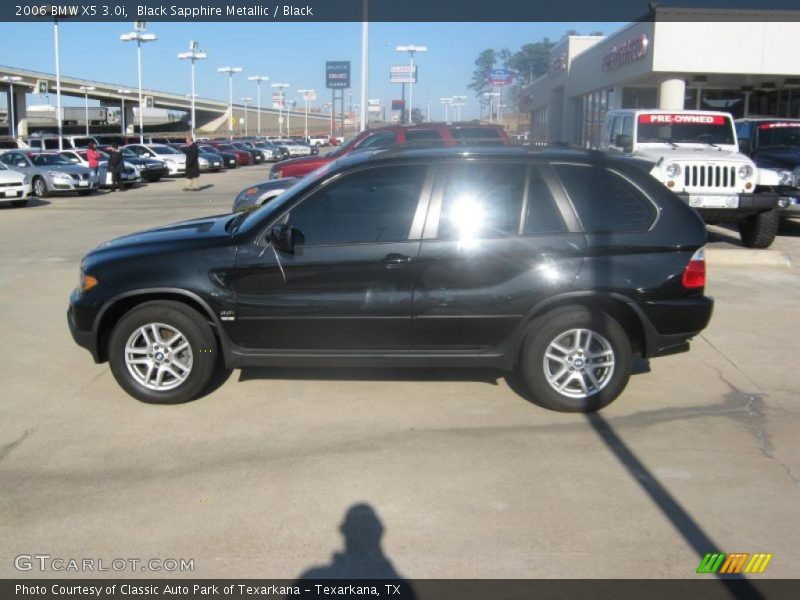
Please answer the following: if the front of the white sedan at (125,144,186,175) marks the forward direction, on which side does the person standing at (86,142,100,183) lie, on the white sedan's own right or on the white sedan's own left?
on the white sedan's own right

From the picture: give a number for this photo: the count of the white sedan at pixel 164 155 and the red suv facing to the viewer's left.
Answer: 1

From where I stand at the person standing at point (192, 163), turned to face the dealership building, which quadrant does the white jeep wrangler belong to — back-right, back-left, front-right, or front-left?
front-right

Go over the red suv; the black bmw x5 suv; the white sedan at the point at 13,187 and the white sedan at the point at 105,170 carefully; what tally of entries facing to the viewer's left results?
2

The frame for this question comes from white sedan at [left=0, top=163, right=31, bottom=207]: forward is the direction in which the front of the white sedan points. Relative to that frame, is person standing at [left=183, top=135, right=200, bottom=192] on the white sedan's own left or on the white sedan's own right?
on the white sedan's own left

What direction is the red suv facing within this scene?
to the viewer's left

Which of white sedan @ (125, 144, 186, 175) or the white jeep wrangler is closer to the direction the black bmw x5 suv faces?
the white sedan

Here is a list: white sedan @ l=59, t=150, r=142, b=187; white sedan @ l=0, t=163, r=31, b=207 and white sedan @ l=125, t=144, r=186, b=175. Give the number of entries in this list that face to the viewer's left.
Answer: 0
